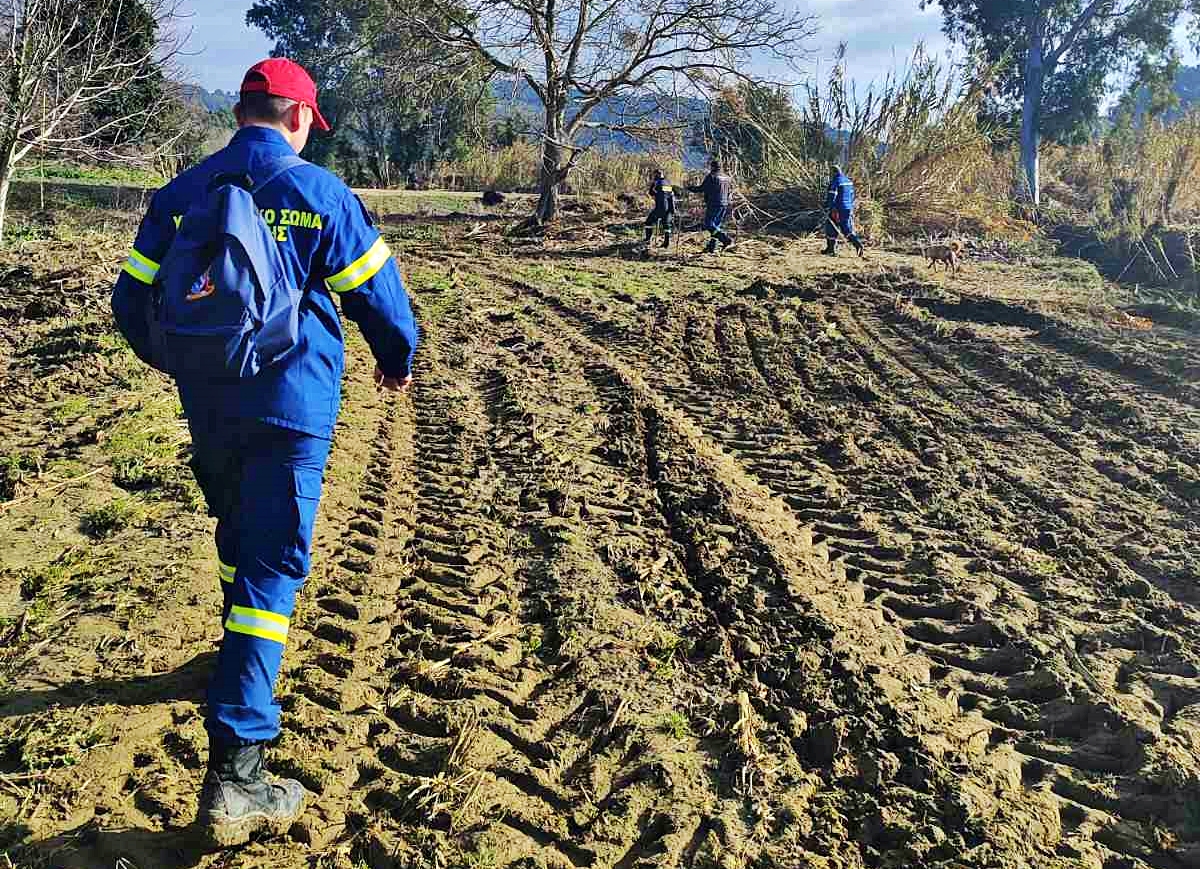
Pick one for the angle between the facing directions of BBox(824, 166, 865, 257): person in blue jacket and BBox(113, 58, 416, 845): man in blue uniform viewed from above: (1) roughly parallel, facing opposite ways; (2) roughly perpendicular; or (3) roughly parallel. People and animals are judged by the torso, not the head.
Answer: roughly perpendicular

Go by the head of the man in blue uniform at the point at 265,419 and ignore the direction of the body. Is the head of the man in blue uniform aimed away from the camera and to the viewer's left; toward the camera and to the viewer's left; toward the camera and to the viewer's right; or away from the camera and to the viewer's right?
away from the camera and to the viewer's right

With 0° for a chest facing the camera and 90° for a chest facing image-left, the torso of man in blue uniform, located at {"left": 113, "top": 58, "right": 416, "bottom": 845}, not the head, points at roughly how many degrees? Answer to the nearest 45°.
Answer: approximately 225°
